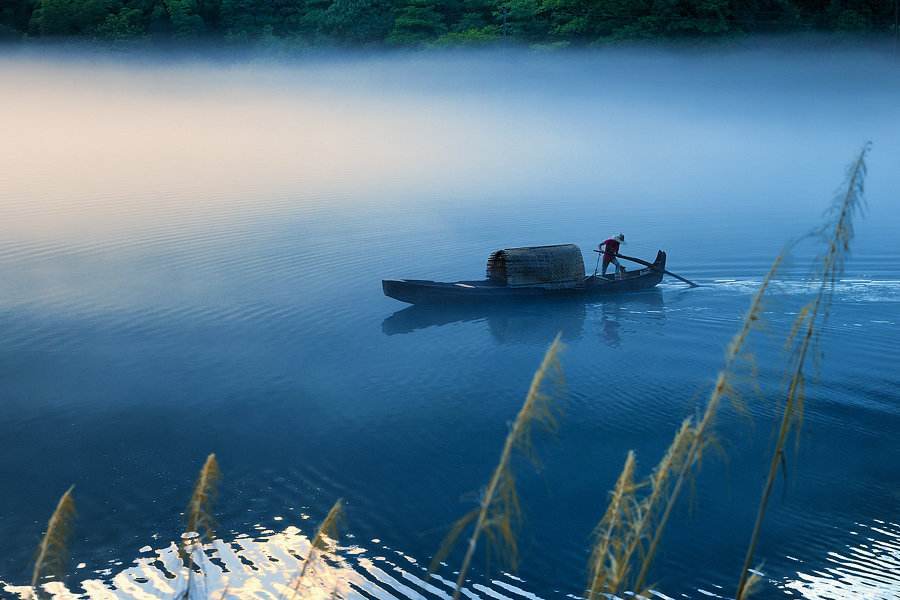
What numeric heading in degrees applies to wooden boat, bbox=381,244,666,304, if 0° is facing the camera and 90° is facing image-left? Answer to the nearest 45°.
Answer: approximately 90°
